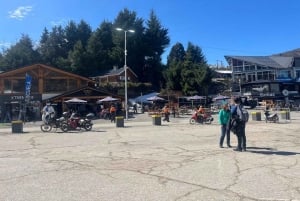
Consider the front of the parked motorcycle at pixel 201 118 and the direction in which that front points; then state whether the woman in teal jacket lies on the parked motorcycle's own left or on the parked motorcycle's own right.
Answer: on the parked motorcycle's own left

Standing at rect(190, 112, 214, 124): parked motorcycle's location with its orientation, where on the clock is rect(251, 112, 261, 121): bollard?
The bollard is roughly at 5 o'clock from the parked motorcycle.

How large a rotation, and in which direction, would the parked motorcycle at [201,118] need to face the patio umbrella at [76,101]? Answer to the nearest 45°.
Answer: approximately 45° to its right

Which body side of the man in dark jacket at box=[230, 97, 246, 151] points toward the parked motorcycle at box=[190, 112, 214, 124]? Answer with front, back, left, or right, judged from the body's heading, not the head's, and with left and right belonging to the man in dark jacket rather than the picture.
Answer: right

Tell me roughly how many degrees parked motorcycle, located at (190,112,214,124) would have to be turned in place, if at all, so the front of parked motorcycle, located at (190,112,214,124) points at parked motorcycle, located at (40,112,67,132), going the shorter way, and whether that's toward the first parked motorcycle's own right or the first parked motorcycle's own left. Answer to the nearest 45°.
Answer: approximately 45° to the first parked motorcycle's own left

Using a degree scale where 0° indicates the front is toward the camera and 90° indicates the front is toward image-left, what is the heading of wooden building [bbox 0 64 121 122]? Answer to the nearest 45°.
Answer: approximately 0°

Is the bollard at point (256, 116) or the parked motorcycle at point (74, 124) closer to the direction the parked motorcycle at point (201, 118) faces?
the parked motorcycle

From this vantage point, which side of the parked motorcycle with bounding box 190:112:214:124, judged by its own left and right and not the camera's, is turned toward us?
left

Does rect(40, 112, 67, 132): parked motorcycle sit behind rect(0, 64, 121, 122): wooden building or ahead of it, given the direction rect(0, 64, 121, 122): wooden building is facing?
ahead

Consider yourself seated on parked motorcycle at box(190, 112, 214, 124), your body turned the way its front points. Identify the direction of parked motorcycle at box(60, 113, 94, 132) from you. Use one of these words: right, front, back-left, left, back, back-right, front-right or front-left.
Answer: front-left
